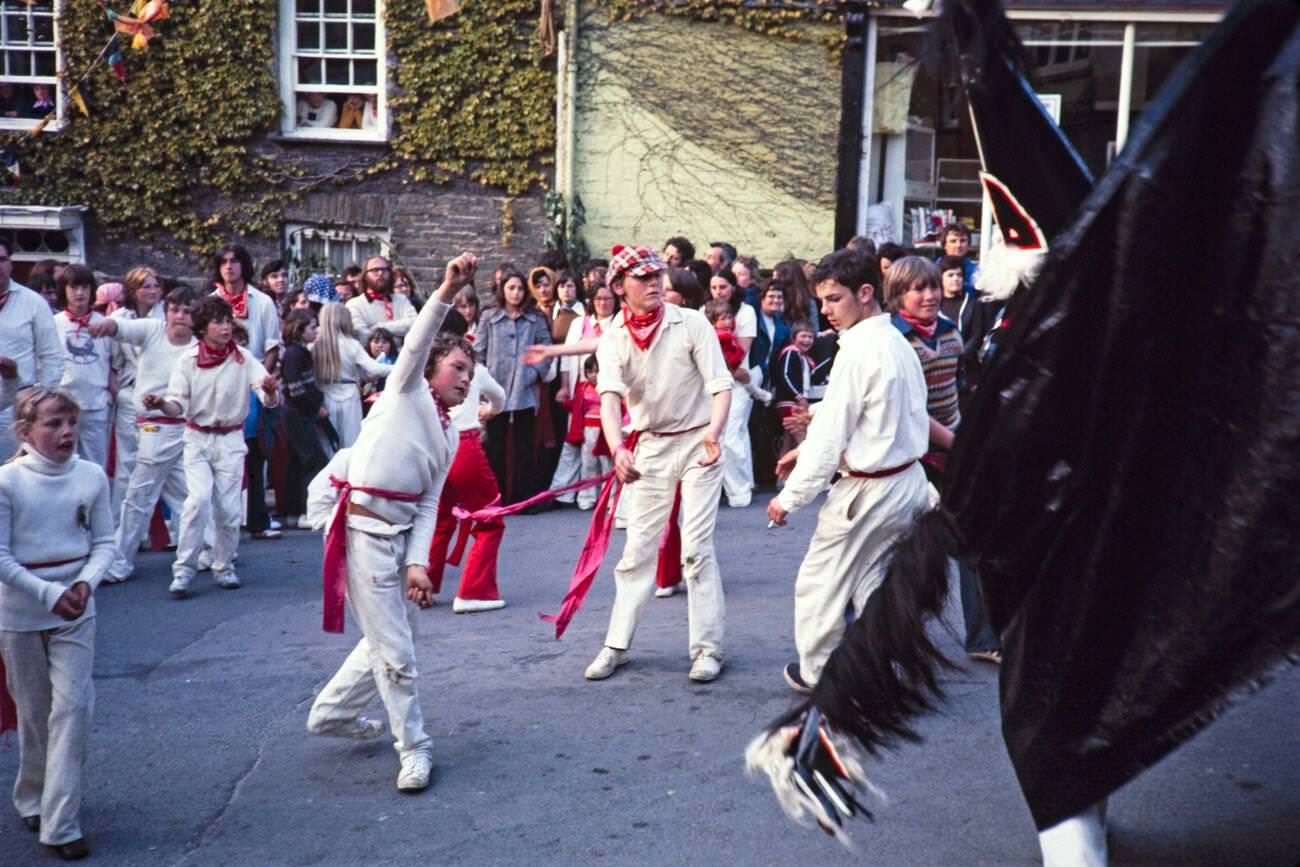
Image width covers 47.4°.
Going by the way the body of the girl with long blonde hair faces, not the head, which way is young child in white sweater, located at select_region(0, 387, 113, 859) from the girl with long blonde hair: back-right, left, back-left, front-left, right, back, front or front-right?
back-right

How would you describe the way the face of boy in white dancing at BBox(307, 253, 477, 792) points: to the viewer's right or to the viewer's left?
to the viewer's right
